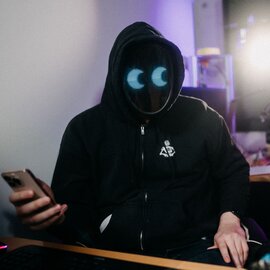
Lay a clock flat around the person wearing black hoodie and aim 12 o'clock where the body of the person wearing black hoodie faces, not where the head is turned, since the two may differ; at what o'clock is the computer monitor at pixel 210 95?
The computer monitor is roughly at 7 o'clock from the person wearing black hoodie.

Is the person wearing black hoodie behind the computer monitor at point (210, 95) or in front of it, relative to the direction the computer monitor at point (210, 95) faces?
in front

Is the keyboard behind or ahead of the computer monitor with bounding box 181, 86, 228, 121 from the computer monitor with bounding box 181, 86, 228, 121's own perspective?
ahead

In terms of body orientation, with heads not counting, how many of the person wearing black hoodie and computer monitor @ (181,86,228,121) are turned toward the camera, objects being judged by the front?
2

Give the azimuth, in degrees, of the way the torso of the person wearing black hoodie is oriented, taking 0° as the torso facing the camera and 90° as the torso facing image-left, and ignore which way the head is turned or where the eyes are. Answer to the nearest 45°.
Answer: approximately 0°

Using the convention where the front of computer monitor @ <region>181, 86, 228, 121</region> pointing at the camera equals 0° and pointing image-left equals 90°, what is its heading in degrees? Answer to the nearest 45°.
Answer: approximately 0°
